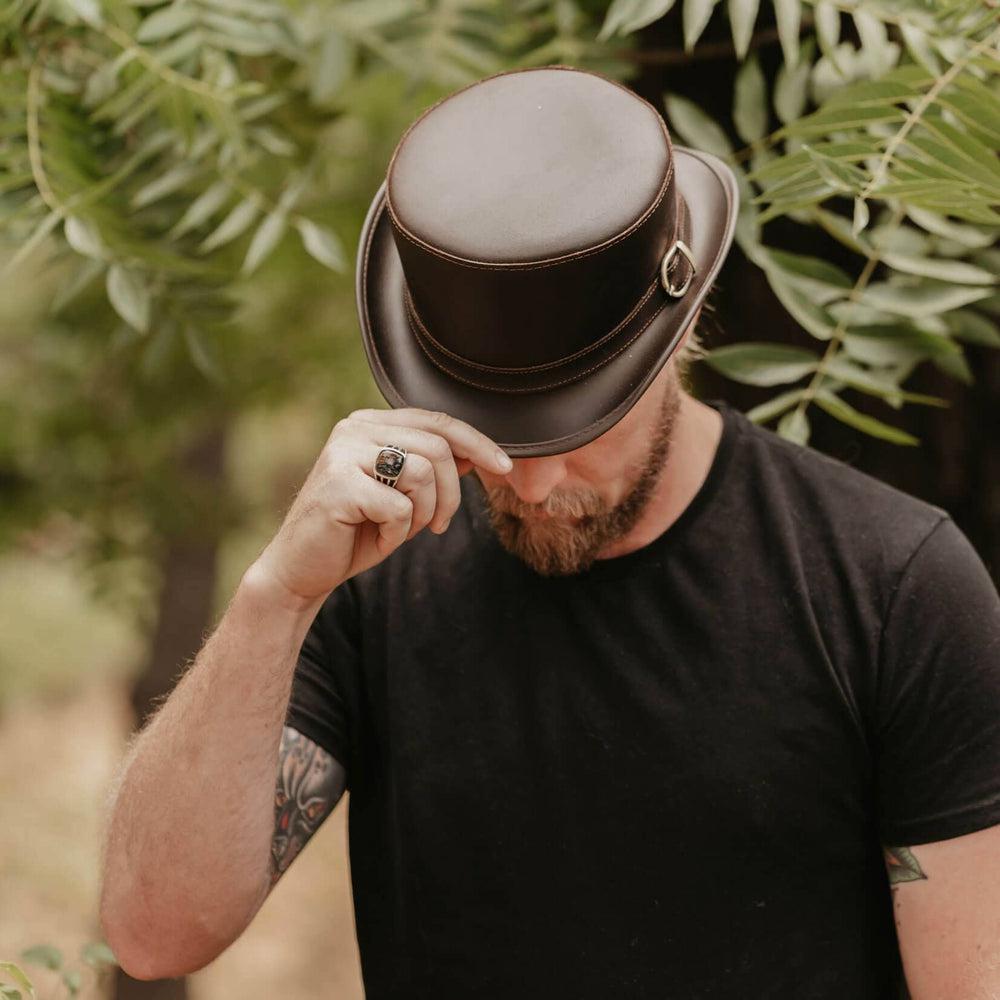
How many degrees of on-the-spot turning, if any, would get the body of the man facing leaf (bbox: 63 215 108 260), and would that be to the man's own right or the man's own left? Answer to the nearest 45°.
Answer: approximately 135° to the man's own right

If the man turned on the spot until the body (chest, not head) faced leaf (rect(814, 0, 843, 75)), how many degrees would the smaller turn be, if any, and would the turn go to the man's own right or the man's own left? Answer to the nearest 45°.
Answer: approximately 135° to the man's own left

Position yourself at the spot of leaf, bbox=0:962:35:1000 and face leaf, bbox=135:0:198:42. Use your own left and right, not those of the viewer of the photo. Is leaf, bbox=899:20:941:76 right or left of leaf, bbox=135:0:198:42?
right

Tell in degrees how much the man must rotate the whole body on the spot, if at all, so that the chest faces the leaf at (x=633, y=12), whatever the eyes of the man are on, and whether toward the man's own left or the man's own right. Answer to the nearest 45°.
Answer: approximately 180°

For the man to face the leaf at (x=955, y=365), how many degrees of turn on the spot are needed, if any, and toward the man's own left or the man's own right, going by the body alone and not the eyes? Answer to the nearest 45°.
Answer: approximately 135° to the man's own left

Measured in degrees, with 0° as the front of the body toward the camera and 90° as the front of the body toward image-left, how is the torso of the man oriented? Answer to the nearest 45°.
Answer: approximately 0°

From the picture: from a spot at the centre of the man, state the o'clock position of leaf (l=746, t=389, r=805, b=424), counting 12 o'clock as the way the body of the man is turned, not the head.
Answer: The leaf is roughly at 7 o'clock from the man.

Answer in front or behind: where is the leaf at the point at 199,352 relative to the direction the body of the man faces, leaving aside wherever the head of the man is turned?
behind
